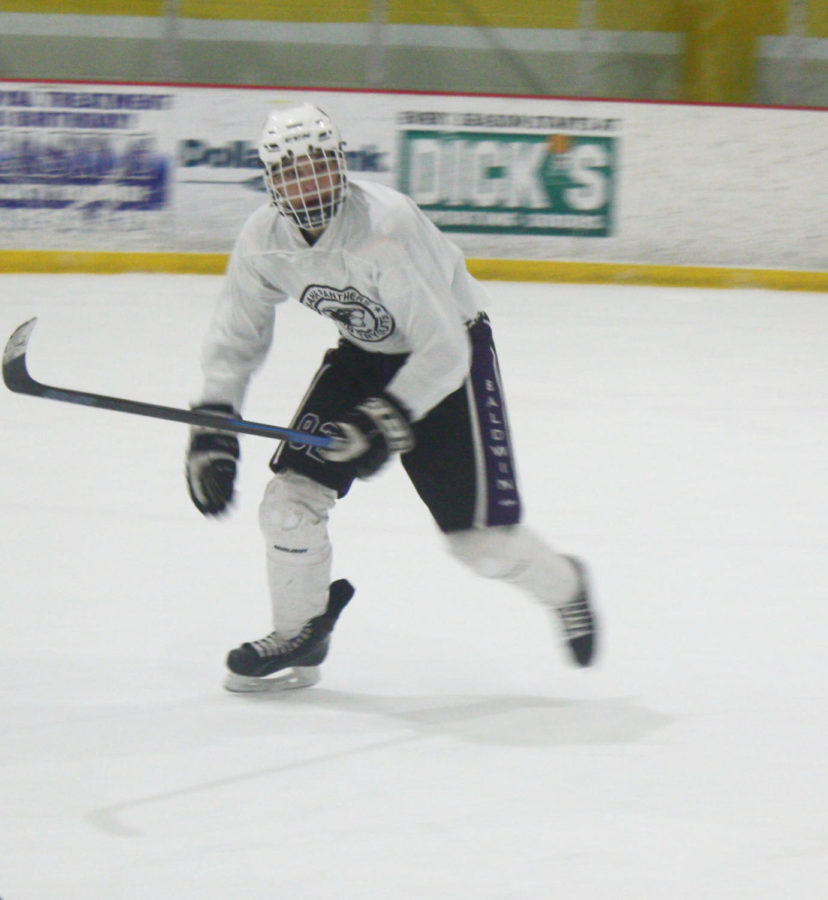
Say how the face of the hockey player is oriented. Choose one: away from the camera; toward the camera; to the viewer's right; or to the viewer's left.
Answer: toward the camera

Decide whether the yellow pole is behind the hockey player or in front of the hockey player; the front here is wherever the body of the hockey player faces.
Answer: behind
